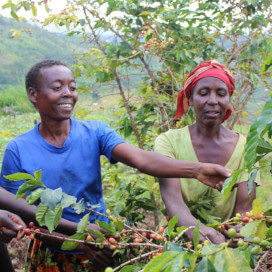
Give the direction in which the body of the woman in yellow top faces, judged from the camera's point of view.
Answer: toward the camera

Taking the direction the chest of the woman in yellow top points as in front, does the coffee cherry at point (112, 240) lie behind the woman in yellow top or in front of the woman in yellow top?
in front

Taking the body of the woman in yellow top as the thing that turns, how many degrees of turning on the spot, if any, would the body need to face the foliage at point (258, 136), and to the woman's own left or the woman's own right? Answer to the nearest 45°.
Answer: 0° — they already face it

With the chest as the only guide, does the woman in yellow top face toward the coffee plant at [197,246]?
yes

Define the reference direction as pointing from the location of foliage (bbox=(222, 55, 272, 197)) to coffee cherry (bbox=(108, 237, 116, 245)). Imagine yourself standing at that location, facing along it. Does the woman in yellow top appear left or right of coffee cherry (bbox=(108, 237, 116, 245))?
right
